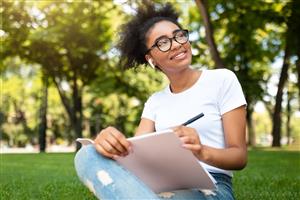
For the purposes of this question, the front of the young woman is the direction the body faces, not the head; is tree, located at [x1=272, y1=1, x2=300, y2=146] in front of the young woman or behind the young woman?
behind

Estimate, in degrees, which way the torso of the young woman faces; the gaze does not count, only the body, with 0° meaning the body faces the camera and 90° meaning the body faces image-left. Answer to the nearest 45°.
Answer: approximately 45°

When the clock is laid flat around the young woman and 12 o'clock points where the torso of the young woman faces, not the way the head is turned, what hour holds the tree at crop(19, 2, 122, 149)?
The tree is roughly at 4 o'clock from the young woman.
